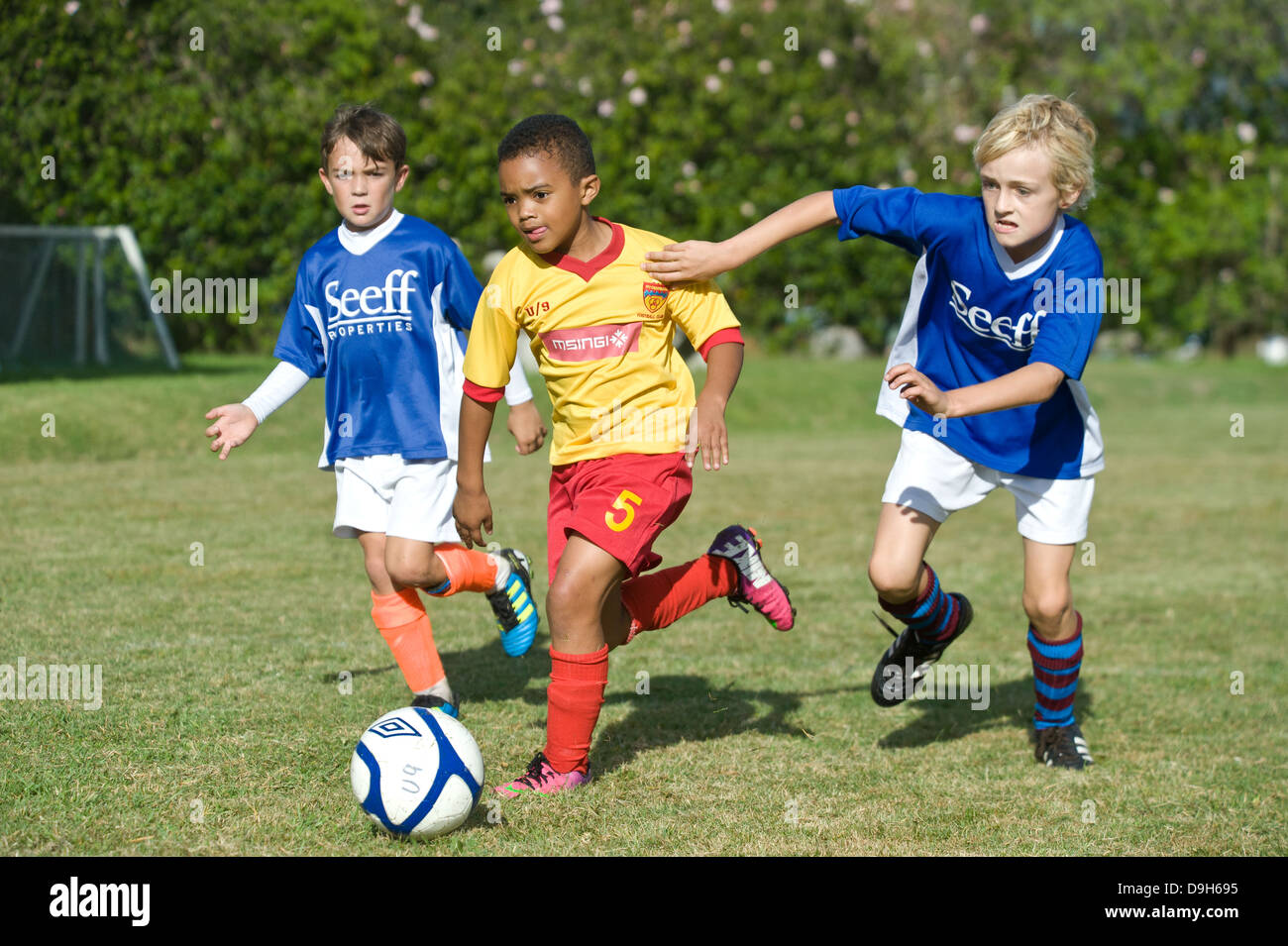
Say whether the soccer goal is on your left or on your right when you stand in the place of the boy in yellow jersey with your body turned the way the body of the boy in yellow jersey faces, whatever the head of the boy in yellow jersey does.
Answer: on your right

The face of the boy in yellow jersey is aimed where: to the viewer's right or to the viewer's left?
to the viewer's left
